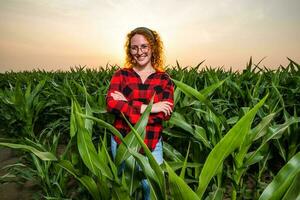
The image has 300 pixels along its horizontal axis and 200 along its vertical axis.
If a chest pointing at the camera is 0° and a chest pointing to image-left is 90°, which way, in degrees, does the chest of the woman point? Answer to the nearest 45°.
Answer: approximately 0°
